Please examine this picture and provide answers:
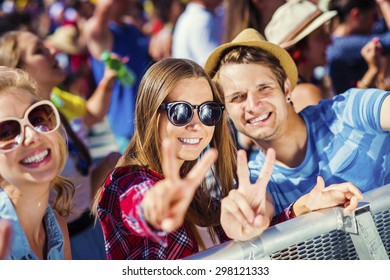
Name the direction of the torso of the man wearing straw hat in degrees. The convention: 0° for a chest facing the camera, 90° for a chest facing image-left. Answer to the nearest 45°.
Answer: approximately 45°

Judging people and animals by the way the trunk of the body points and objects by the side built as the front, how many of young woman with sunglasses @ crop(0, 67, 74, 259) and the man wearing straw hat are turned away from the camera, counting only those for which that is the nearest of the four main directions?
0

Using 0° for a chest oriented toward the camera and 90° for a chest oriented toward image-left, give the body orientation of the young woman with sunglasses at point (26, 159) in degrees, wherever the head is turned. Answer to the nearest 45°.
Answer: approximately 0°

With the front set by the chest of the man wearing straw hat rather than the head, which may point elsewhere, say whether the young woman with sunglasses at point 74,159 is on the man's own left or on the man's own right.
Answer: on the man's own right

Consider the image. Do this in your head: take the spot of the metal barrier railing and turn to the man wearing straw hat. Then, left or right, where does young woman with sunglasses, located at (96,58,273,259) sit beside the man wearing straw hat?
left
